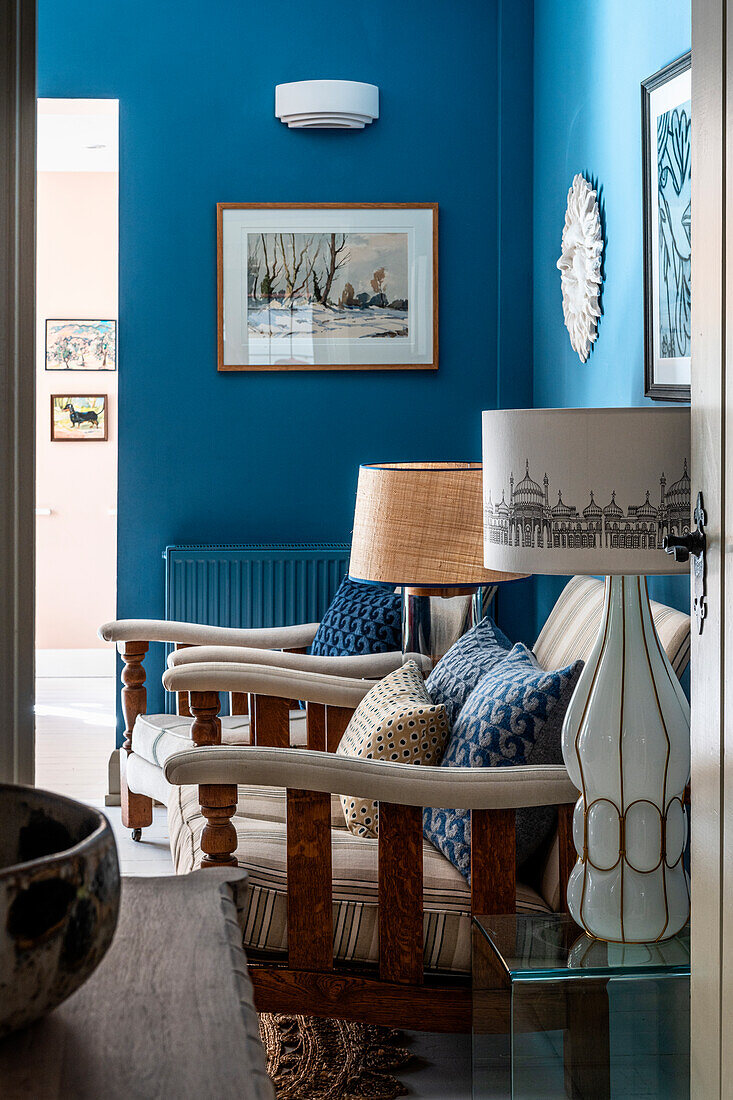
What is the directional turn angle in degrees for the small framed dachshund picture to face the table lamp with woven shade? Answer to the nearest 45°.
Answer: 0° — it already faces it

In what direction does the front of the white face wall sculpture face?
to the viewer's left

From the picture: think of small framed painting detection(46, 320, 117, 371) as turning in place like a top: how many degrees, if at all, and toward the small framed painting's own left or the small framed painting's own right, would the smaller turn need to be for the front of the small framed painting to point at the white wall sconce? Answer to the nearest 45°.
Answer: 0° — it already faces it

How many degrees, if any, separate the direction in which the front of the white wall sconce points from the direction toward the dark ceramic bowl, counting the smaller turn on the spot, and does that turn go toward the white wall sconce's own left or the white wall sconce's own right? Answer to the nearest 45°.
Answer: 0° — it already faces it

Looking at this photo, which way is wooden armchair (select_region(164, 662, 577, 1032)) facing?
to the viewer's left

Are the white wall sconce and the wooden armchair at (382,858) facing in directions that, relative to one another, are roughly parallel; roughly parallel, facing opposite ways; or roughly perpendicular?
roughly perpendicular

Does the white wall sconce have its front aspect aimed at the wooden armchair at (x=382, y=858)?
yes

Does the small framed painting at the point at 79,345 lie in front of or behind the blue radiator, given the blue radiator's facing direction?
behind
